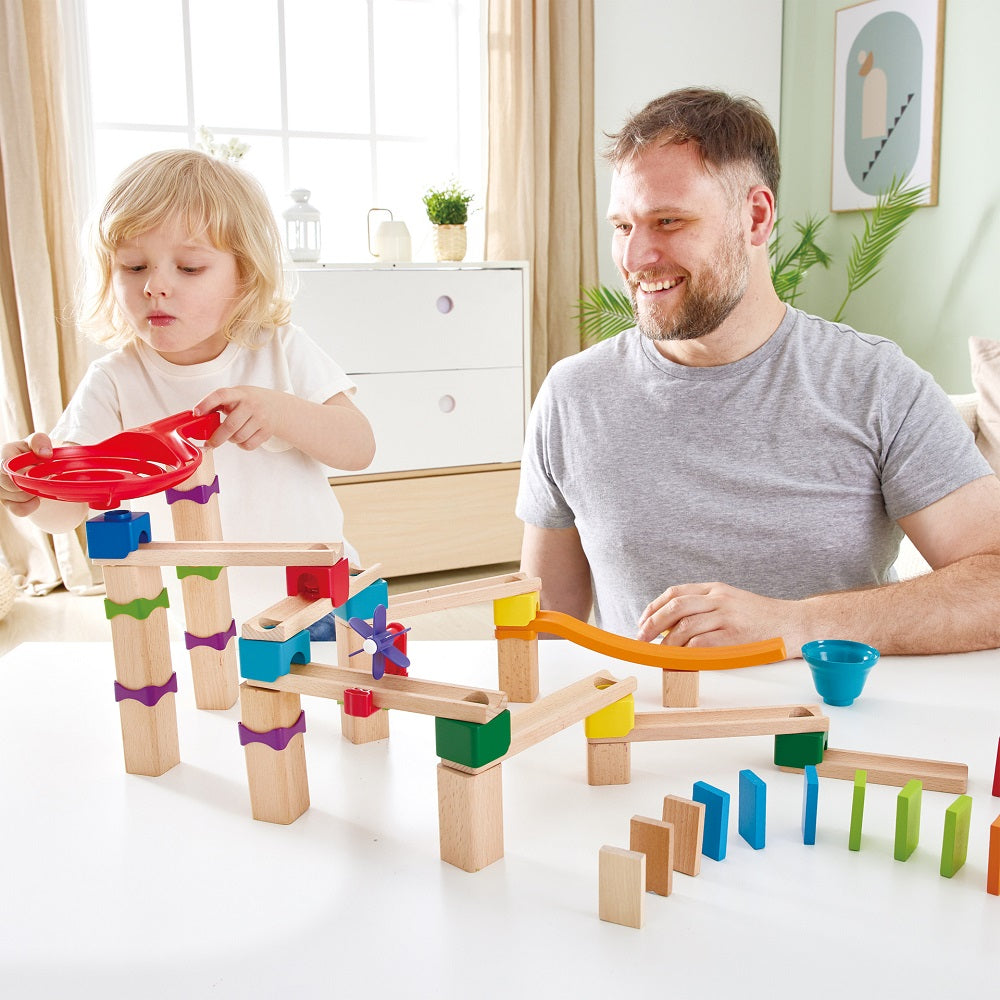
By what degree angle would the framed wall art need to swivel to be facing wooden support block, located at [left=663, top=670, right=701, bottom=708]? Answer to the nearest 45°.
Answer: approximately 45° to its left

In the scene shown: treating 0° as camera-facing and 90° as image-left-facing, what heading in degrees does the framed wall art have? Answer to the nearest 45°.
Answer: approximately 45°

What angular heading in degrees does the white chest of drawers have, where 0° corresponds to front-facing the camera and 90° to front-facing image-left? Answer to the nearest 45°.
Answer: approximately 0°

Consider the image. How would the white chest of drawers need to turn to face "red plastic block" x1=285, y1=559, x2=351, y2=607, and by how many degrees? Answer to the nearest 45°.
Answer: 0° — it already faces it
